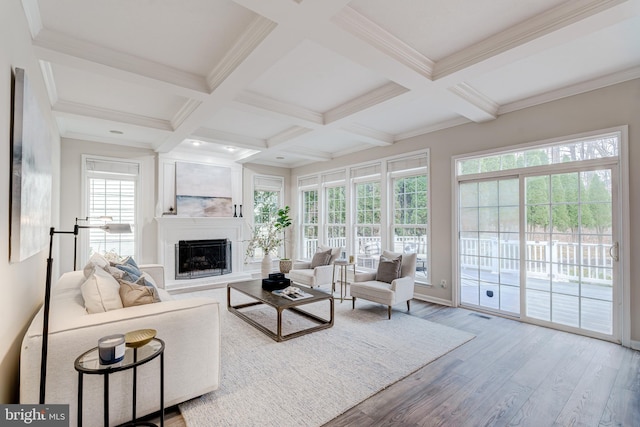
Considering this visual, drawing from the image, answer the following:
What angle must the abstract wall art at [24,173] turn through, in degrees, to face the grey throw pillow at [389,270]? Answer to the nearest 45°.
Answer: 0° — it already faces it

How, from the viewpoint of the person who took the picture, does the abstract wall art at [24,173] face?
facing to the right of the viewer

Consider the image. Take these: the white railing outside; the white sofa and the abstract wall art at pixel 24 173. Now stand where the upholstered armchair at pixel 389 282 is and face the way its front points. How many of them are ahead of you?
2

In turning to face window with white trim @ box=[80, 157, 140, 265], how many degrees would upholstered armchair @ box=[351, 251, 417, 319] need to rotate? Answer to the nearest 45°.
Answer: approximately 45° to its right

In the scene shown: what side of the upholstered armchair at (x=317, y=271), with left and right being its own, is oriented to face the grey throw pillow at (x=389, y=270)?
left

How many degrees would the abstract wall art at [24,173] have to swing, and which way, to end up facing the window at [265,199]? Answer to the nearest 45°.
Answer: approximately 45° to its left

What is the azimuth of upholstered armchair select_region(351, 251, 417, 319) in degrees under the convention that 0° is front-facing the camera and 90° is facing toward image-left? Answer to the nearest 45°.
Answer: approximately 45°
